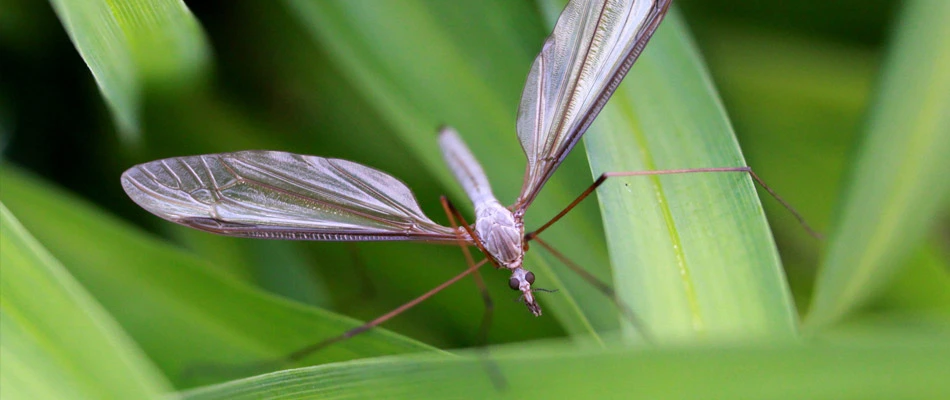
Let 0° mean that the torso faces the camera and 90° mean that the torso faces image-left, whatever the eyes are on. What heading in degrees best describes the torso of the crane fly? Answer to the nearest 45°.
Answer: approximately 315°
